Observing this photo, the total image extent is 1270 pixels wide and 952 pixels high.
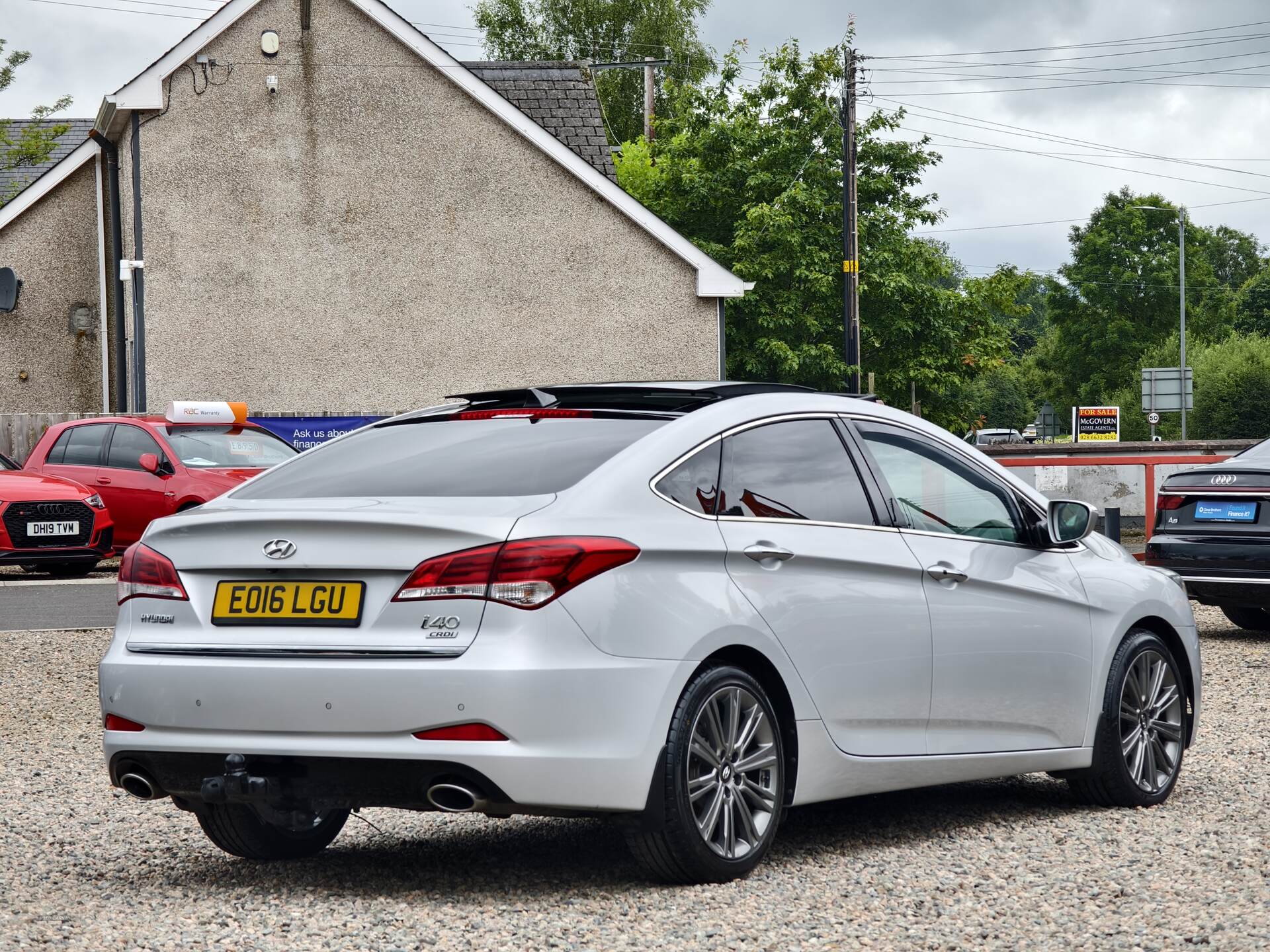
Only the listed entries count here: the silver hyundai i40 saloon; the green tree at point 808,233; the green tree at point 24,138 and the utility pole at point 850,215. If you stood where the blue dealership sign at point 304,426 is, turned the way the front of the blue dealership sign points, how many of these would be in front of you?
1

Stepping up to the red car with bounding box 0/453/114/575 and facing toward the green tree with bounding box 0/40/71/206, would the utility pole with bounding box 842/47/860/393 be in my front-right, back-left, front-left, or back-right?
front-right

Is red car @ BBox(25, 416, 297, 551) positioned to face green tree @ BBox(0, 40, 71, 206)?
no

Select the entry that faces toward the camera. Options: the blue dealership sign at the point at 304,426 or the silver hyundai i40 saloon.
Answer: the blue dealership sign

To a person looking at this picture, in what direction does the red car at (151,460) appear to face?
facing the viewer and to the right of the viewer

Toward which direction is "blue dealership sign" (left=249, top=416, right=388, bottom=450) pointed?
toward the camera

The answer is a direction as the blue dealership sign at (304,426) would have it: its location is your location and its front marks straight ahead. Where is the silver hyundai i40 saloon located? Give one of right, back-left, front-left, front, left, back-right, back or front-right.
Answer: front

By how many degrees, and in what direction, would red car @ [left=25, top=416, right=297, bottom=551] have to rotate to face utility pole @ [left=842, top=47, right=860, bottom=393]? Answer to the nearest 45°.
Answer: approximately 90° to its left

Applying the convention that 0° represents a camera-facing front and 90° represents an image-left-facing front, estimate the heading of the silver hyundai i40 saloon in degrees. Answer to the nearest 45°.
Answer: approximately 225°

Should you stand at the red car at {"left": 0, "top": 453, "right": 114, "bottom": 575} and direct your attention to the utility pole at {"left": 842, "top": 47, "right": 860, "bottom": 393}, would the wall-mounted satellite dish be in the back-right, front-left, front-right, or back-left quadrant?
front-left

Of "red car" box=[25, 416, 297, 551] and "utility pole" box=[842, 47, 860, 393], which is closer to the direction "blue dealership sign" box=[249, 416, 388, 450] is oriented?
the red car

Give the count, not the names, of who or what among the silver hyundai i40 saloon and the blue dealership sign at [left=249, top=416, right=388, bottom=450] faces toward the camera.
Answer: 1

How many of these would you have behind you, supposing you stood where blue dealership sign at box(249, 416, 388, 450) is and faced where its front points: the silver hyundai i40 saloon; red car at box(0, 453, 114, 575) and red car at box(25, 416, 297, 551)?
0

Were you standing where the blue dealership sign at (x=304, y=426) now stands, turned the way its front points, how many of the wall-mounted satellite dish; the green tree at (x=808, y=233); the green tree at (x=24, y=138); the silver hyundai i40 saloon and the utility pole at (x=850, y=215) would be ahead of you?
1

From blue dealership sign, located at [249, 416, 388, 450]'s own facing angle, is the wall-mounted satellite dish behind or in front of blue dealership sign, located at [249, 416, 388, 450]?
behind

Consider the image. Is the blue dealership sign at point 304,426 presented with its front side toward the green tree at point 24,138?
no

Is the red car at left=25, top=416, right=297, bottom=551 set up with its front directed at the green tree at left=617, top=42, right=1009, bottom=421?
no

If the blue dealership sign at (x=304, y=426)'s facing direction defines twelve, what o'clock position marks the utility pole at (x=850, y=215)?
The utility pole is roughly at 8 o'clock from the blue dealership sign.
